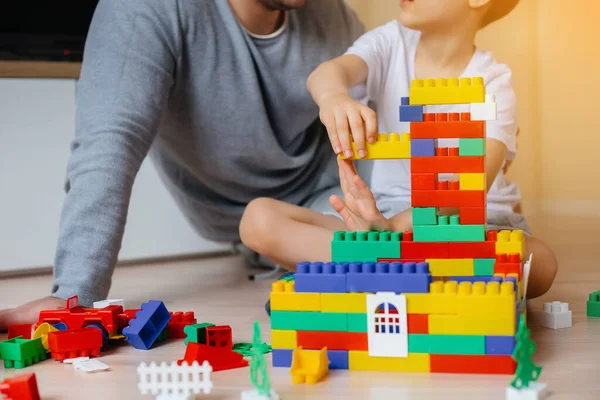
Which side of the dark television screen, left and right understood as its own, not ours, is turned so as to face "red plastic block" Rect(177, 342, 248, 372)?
front

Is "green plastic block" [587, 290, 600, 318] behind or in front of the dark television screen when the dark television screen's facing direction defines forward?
in front

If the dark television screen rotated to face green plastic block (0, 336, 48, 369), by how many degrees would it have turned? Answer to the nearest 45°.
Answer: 0° — it already faces it

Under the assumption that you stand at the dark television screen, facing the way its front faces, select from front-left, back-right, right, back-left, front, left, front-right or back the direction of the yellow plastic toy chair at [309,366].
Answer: front

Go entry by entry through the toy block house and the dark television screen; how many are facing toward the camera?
2

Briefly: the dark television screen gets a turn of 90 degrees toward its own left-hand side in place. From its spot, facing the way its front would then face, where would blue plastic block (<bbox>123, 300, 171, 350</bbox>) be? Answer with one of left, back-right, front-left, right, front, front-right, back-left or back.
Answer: right

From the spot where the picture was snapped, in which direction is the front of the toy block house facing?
facing the viewer

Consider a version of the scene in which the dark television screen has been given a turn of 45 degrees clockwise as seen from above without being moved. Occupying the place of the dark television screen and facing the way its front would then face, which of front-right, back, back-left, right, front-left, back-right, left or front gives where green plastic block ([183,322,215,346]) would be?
front-left

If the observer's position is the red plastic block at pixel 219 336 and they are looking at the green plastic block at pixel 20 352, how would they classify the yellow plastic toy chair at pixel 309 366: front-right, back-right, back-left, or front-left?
back-left

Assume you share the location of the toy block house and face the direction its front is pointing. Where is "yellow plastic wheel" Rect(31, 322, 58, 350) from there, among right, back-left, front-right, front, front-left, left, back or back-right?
right

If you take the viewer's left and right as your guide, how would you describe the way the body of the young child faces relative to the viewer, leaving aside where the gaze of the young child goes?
facing the viewer and to the left of the viewer

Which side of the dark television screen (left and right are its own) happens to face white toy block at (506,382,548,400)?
front
